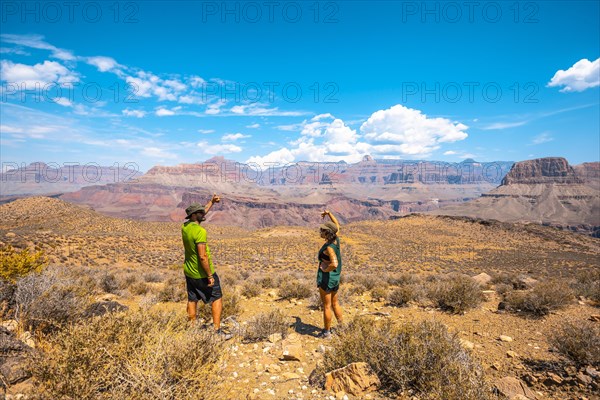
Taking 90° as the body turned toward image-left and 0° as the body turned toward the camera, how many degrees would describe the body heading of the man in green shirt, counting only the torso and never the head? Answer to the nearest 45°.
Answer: approximately 225°

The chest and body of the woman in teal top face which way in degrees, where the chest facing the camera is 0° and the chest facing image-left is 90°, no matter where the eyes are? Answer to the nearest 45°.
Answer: approximately 90°

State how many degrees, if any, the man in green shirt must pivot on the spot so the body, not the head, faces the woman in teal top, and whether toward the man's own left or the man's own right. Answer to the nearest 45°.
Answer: approximately 45° to the man's own right
